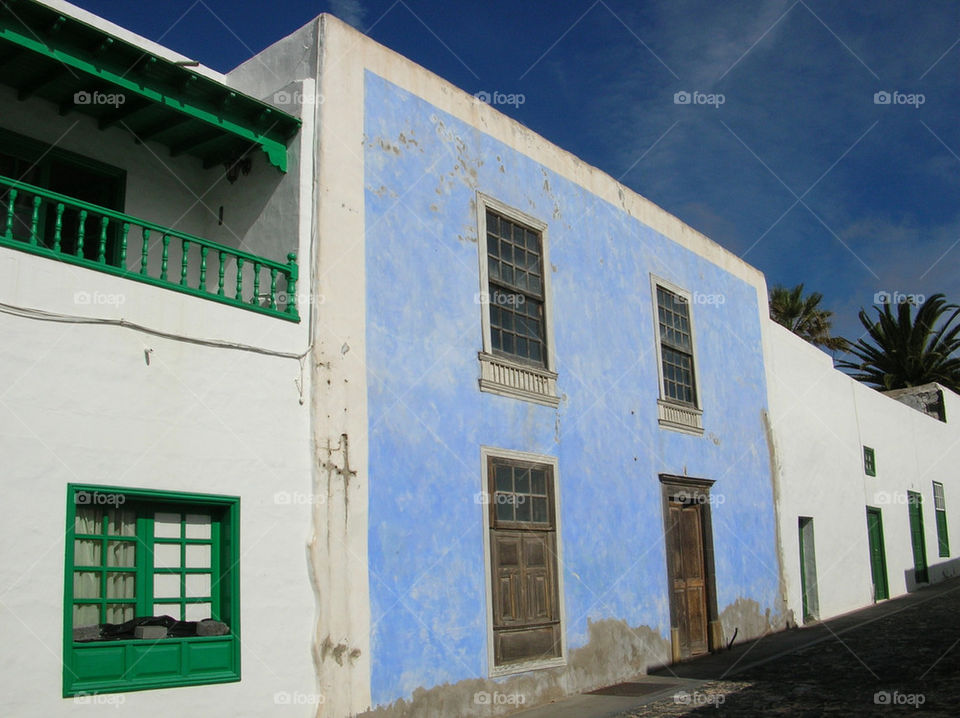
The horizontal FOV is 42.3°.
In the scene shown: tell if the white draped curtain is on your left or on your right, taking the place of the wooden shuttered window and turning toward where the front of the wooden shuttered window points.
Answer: on your right

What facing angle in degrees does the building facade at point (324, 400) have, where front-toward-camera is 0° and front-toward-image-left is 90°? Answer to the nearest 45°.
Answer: approximately 315°

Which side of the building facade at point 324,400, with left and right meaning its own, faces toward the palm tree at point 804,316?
left

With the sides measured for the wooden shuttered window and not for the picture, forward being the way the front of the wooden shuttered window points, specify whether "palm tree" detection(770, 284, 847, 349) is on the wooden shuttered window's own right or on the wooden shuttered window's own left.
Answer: on the wooden shuttered window's own left

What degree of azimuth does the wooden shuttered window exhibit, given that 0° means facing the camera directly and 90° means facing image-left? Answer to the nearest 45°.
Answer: approximately 315°
